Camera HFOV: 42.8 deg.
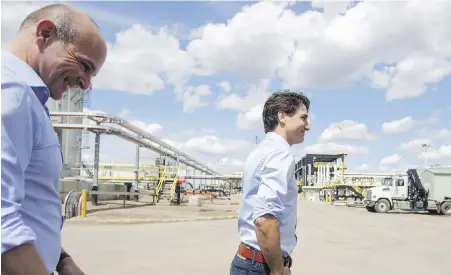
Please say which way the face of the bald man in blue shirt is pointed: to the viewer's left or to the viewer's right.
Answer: to the viewer's right

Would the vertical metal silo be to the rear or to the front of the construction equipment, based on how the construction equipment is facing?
to the front

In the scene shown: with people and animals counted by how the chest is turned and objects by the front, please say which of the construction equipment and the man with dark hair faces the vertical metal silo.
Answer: the construction equipment

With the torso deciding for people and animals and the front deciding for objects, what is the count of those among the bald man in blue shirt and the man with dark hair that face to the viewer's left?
0

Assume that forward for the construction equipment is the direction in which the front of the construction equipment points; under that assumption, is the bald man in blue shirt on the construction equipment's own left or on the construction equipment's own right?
on the construction equipment's own left

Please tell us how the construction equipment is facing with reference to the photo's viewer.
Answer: facing to the left of the viewer

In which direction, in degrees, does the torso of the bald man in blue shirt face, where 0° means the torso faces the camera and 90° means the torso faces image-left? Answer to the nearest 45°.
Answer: approximately 270°
